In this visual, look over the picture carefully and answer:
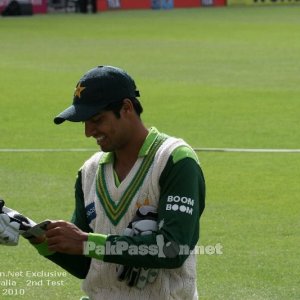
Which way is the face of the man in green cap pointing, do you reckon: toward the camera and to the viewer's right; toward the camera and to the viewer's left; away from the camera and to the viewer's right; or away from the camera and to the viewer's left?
toward the camera and to the viewer's left

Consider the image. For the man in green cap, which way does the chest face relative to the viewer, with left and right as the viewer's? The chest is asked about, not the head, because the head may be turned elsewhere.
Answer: facing the viewer and to the left of the viewer
